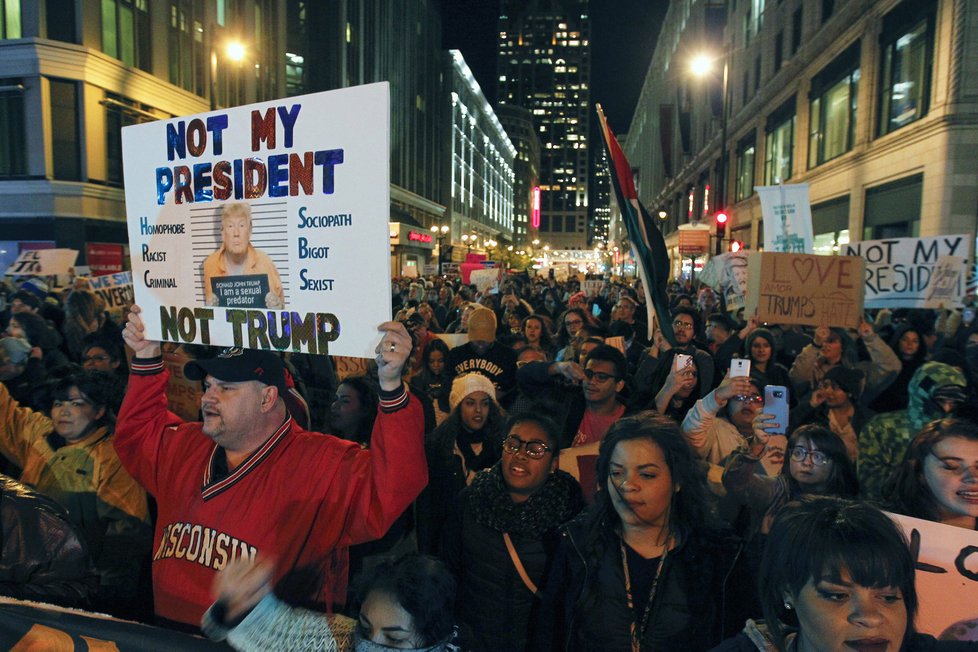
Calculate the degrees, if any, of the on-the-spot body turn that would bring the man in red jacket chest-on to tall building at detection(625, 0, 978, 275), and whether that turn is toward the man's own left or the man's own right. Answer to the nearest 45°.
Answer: approximately 180°

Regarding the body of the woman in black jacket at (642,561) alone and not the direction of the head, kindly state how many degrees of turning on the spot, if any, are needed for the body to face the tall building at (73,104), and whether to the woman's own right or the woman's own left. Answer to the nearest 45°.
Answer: approximately 135° to the woman's own right

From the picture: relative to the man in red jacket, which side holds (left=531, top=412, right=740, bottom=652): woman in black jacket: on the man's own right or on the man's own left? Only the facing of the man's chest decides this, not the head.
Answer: on the man's own left

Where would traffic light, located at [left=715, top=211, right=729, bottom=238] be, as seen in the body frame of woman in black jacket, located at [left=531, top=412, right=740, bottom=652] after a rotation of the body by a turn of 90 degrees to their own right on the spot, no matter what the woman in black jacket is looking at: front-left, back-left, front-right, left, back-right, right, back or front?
right

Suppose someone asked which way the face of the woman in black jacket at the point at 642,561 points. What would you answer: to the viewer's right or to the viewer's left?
to the viewer's left

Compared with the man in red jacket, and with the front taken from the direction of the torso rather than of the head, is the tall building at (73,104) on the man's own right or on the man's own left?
on the man's own right

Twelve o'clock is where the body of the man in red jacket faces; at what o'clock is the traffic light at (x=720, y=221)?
The traffic light is roughly at 6 o'clock from the man in red jacket.

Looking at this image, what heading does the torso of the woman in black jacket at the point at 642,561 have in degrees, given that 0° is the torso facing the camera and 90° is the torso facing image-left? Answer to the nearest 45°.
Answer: approximately 0°

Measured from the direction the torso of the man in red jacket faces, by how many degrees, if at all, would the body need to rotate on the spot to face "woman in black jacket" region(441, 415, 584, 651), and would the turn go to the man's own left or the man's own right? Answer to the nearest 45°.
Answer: approximately 135° to the man's own left
